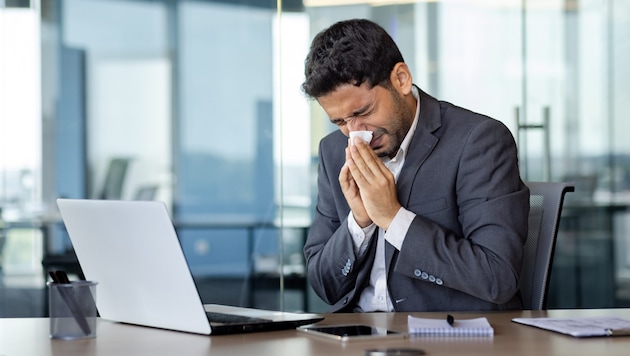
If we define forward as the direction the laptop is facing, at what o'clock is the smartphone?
The smartphone is roughly at 2 o'clock from the laptop.

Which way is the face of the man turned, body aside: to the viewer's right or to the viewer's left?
to the viewer's left

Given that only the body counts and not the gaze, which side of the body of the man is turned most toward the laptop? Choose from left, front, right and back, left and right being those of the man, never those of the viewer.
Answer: front

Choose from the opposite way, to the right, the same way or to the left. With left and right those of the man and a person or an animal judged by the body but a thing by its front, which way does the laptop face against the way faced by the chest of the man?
the opposite way

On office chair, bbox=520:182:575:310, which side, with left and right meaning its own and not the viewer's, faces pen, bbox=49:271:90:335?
front

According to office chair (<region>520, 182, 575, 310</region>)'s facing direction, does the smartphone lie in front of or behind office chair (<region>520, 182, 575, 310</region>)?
in front

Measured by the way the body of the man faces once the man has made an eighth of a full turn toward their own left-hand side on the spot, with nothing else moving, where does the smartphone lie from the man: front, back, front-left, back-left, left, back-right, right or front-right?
front

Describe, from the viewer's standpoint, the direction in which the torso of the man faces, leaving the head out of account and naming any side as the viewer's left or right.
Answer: facing the viewer and to the left of the viewer

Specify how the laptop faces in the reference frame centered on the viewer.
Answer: facing away from the viewer and to the right of the viewer

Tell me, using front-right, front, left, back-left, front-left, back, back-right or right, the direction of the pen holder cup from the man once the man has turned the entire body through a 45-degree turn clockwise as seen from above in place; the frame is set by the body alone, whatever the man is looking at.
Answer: front-left
